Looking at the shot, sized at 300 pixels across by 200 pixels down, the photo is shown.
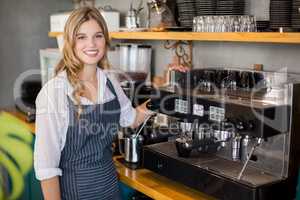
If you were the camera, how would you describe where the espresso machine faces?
facing the viewer and to the left of the viewer

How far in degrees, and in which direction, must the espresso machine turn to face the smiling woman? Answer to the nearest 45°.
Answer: approximately 45° to its right

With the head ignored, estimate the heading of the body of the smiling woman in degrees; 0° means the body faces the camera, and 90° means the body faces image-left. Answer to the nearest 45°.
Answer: approximately 315°

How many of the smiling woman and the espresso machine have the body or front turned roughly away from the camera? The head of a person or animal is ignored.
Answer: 0
